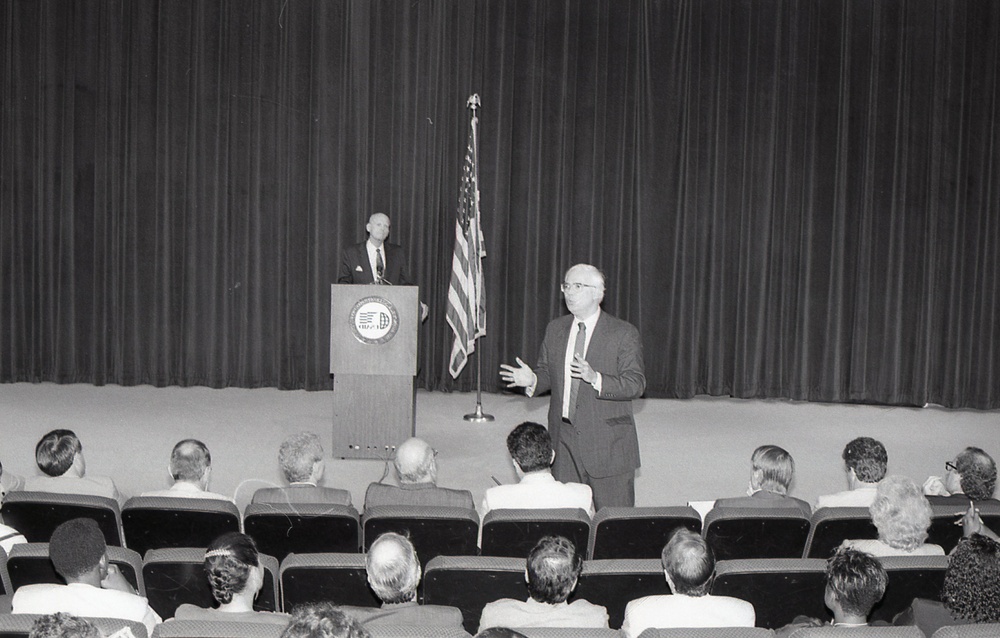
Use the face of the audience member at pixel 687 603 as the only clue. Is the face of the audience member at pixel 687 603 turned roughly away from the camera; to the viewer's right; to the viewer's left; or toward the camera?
away from the camera

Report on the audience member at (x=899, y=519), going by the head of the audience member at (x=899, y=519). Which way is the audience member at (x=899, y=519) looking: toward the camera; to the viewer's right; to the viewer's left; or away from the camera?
away from the camera

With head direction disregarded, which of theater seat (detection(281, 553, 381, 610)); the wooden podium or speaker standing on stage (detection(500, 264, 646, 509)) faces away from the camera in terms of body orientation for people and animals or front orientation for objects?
the theater seat

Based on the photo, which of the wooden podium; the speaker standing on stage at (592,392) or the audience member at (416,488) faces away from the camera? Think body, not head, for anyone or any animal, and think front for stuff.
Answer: the audience member

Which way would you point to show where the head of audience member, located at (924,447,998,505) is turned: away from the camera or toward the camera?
away from the camera

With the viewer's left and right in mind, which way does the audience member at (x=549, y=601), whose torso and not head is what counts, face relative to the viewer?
facing away from the viewer

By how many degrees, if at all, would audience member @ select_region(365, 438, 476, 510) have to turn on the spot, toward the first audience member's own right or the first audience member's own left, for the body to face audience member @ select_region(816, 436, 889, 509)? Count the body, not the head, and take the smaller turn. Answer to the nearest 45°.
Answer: approximately 90° to the first audience member's own right

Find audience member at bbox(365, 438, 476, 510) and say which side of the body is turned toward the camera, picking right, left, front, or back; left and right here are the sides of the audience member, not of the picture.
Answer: back

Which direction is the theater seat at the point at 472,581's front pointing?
away from the camera

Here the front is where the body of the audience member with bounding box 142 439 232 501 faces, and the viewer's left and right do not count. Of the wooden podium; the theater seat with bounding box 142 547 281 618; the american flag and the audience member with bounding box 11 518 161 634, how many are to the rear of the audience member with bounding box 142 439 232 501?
2

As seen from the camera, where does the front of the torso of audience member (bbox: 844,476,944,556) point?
away from the camera

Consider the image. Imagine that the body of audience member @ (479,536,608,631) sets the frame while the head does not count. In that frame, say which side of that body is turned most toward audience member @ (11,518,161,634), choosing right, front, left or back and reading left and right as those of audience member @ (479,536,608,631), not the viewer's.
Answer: left

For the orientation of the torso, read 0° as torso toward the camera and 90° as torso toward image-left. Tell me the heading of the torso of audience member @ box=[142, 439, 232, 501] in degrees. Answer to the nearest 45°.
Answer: approximately 180°

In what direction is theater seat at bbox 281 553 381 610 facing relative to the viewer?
away from the camera

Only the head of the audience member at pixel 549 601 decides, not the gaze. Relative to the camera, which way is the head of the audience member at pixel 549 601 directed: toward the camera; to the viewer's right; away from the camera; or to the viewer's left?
away from the camera

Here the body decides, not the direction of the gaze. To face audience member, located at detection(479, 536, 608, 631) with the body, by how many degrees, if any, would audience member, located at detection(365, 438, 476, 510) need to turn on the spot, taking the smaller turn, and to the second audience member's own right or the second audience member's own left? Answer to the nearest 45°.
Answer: approximately 180°
